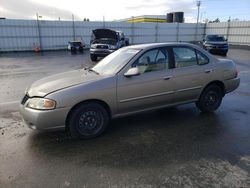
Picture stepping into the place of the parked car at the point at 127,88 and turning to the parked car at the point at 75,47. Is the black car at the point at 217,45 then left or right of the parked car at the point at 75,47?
right

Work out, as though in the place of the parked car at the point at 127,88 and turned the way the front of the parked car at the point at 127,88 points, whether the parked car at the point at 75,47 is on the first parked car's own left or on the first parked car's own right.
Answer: on the first parked car's own right

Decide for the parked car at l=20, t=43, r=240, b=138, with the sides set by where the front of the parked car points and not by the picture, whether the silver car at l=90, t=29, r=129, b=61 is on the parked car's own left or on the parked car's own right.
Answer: on the parked car's own right

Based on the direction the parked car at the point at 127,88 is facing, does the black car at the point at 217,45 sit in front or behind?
behind

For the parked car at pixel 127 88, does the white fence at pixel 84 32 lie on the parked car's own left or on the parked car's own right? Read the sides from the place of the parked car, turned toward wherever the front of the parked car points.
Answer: on the parked car's own right

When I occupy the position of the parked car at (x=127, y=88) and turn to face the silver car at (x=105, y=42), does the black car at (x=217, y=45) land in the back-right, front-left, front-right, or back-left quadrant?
front-right

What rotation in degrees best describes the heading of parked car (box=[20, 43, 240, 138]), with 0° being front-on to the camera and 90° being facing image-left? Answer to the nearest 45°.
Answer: approximately 45°
